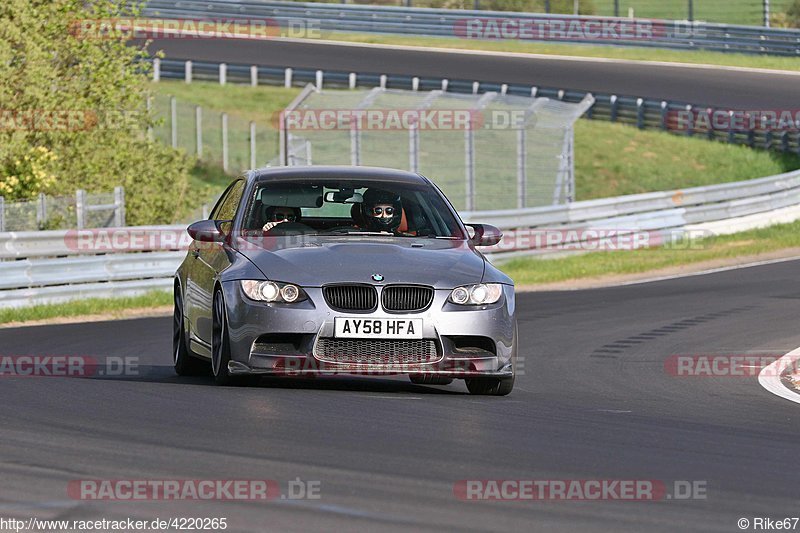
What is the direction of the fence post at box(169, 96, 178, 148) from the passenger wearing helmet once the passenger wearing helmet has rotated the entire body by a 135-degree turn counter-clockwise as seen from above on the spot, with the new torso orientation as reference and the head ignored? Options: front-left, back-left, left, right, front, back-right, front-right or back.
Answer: front-left

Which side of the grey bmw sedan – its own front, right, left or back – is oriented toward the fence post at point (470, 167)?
back

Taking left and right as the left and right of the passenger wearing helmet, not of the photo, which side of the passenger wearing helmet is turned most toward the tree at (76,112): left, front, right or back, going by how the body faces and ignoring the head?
back

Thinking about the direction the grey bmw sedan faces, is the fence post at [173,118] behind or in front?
behind

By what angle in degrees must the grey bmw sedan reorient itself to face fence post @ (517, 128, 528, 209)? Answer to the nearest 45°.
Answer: approximately 180°

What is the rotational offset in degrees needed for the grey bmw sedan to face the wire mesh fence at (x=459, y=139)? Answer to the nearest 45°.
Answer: approximately 180°

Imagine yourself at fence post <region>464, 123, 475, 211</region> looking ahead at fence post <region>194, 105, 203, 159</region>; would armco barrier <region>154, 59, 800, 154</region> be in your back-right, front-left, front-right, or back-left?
front-right

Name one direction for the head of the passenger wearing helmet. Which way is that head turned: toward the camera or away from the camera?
toward the camera

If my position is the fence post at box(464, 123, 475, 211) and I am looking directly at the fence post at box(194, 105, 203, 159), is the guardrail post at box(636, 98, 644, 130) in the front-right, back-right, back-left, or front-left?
front-right

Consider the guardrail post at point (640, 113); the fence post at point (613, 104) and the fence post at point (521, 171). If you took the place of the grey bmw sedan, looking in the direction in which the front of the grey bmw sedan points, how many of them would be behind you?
3

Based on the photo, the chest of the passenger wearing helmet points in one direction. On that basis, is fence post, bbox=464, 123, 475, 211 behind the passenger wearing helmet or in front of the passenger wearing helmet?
behind

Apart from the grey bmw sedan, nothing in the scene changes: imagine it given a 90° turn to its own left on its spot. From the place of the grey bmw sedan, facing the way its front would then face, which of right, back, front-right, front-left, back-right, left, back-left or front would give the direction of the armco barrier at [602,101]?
left

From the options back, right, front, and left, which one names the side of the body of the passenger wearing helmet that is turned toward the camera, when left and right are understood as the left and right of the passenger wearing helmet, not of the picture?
front

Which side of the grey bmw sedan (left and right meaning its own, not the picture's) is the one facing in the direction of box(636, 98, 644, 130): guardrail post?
back
